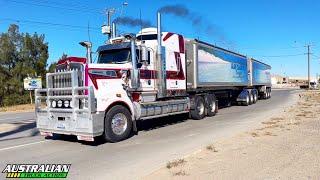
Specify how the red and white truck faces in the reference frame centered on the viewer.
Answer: facing the viewer and to the left of the viewer
